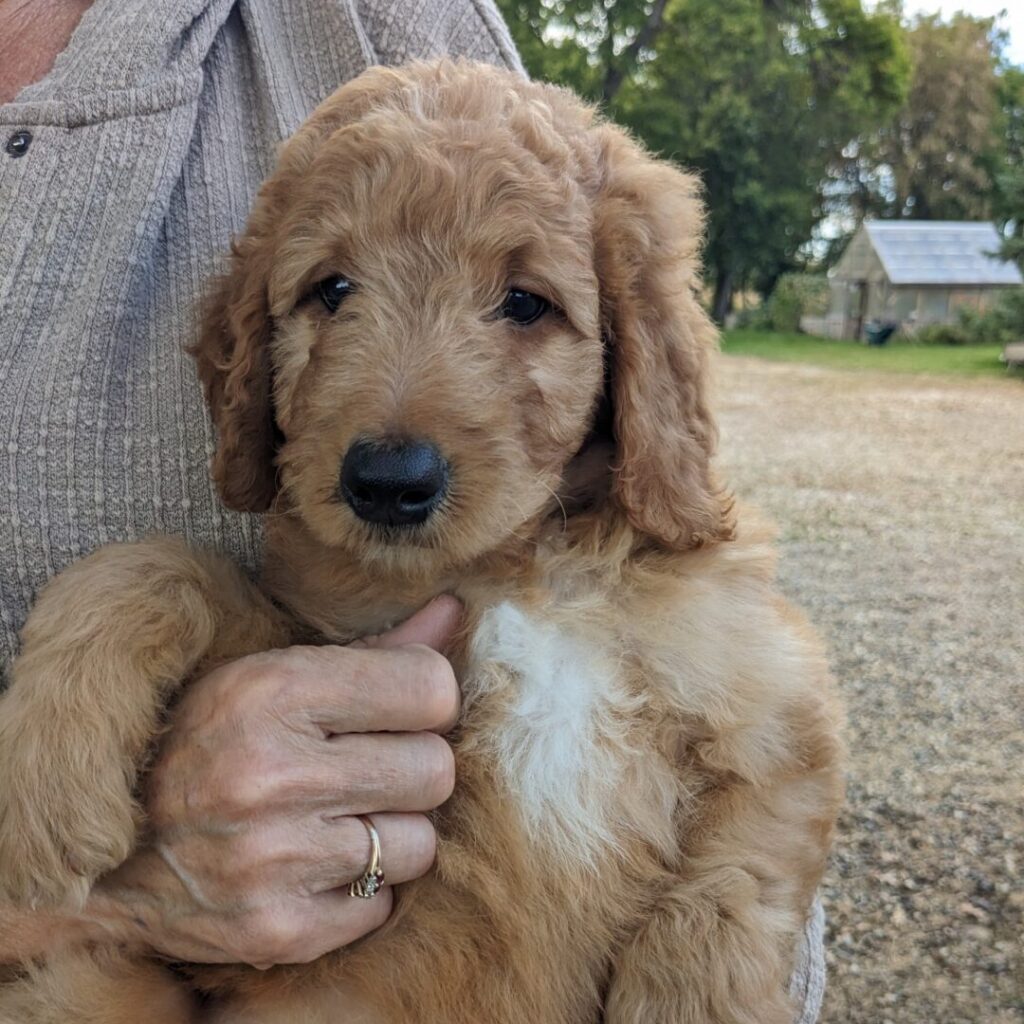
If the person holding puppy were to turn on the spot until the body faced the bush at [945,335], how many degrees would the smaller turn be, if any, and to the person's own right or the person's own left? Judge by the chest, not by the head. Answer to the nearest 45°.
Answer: approximately 135° to the person's own left

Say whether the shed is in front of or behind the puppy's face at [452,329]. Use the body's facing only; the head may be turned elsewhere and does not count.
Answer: behind

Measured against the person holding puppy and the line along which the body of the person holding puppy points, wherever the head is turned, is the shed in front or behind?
behind

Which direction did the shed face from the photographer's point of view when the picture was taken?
facing the viewer and to the left of the viewer

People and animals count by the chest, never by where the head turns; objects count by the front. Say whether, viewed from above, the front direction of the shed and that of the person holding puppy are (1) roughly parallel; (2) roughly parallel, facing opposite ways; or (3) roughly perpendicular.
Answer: roughly perpendicular

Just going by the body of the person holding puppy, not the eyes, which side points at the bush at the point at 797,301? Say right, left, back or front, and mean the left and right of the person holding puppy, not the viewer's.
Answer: back

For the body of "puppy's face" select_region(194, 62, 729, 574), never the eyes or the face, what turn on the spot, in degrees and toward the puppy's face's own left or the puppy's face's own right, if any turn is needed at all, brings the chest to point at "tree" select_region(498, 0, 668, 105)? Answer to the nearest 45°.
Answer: approximately 180°

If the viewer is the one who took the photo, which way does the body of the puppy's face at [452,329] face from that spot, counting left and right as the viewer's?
facing the viewer

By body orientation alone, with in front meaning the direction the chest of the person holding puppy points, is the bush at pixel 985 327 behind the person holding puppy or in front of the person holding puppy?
behind

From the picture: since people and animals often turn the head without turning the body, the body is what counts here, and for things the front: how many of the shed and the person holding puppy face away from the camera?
0
